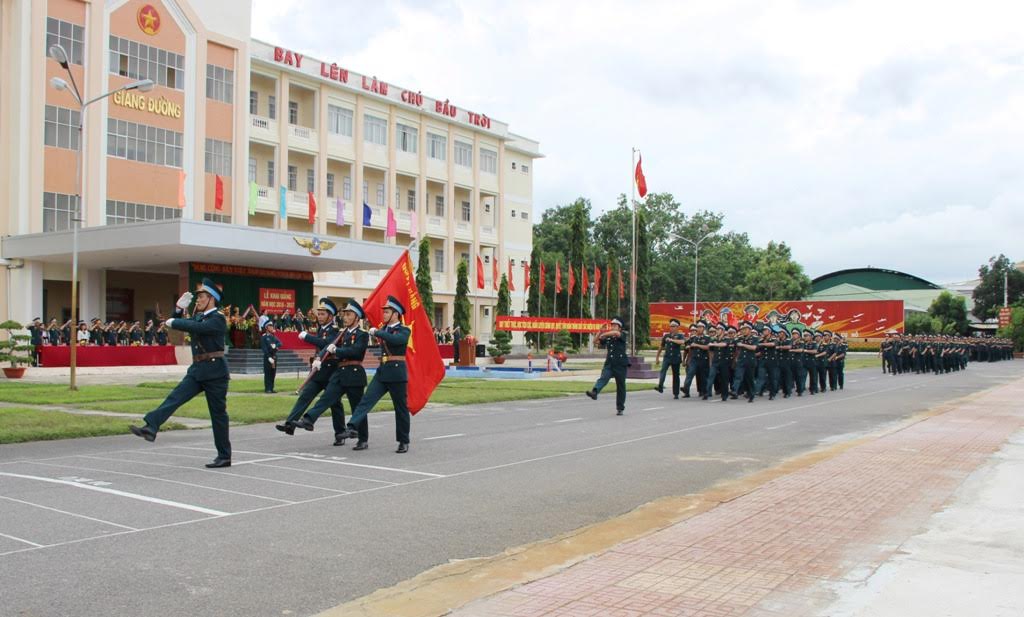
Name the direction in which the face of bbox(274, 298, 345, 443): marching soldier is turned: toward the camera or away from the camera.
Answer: toward the camera

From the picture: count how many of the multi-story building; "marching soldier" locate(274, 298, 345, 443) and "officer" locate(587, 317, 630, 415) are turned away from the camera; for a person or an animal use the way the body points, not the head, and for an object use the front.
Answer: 0

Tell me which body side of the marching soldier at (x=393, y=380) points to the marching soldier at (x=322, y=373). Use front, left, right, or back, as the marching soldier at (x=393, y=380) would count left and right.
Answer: right

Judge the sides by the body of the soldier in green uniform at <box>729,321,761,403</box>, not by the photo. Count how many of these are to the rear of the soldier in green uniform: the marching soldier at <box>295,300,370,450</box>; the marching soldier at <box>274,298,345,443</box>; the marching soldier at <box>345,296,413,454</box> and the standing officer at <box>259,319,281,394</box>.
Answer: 0

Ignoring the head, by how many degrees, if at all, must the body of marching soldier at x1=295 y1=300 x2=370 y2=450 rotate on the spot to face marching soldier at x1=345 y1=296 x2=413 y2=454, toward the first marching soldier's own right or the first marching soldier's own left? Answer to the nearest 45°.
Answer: approximately 90° to the first marching soldier's own left

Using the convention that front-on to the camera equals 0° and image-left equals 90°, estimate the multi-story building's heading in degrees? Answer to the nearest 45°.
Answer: approximately 315°

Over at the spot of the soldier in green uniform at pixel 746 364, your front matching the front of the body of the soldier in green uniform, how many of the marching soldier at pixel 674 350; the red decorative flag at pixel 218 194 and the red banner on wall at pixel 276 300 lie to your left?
0

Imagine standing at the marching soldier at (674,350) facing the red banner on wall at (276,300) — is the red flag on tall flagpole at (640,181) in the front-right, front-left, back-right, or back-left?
front-right

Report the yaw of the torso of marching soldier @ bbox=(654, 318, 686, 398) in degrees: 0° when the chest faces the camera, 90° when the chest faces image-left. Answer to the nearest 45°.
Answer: approximately 45°

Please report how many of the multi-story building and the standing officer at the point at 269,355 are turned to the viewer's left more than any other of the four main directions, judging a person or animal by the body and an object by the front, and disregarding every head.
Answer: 0

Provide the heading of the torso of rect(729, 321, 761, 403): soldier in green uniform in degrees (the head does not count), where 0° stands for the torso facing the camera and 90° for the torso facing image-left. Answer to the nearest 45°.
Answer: approximately 45°

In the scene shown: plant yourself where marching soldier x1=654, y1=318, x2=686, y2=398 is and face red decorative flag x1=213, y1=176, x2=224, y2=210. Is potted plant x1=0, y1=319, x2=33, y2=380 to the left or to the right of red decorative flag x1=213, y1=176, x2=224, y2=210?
left

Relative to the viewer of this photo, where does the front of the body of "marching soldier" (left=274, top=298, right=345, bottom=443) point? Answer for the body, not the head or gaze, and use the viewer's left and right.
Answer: facing the viewer and to the left of the viewer

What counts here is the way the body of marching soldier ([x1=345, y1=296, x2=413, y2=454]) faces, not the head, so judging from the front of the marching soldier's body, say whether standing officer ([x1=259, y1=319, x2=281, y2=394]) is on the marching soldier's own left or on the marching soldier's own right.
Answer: on the marching soldier's own right

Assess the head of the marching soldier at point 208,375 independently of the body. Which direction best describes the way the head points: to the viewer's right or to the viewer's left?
to the viewer's left

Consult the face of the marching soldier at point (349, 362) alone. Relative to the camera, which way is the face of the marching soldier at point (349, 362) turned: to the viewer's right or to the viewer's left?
to the viewer's left

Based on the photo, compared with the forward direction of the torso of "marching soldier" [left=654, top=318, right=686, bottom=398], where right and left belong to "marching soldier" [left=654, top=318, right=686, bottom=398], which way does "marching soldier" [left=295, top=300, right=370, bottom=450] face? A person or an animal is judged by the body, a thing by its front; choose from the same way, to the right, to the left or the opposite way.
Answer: the same way
